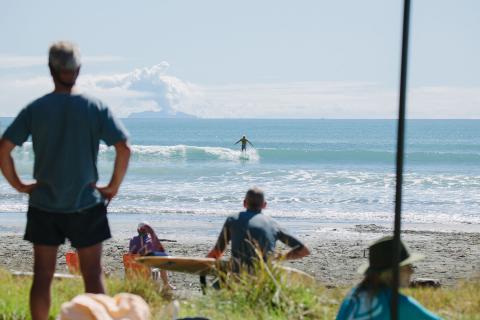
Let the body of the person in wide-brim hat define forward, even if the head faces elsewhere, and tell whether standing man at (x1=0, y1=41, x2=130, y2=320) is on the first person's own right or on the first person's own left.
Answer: on the first person's own left

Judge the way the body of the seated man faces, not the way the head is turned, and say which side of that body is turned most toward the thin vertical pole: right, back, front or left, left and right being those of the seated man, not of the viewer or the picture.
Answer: back

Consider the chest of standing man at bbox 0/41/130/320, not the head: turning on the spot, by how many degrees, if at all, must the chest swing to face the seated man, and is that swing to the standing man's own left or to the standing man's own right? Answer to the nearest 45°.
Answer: approximately 45° to the standing man's own right

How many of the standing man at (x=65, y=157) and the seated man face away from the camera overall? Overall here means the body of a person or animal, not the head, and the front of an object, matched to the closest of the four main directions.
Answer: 2

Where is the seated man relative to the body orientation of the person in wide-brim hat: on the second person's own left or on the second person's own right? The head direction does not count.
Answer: on the second person's own left

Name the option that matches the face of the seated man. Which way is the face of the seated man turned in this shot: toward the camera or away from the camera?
away from the camera

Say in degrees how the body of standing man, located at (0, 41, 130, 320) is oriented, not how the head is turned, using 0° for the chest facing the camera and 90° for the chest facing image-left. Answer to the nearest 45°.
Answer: approximately 180°

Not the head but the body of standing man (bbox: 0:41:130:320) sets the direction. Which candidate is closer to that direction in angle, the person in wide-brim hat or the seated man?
the seated man

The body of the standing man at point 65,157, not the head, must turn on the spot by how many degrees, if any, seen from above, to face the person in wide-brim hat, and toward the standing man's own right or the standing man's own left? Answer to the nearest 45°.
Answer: approximately 135° to the standing man's own right

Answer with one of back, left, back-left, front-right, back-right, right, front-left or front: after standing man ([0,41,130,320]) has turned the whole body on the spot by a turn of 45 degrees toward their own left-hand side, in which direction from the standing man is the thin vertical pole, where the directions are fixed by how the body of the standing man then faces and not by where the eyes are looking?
back

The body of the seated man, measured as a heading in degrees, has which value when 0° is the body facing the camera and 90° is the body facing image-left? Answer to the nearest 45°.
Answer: approximately 180°
